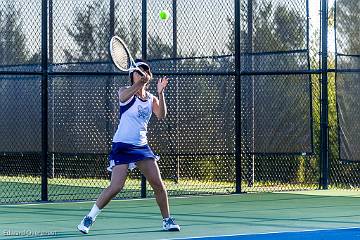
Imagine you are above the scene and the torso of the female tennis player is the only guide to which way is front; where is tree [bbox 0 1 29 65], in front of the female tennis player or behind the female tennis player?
behind

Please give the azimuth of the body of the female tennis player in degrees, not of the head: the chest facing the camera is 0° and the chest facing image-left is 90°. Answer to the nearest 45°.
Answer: approximately 315°

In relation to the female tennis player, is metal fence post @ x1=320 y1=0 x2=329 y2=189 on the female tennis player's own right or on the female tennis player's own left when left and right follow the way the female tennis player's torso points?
on the female tennis player's own left

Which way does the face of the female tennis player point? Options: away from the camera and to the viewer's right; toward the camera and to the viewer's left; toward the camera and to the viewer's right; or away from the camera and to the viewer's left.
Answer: toward the camera and to the viewer's right
